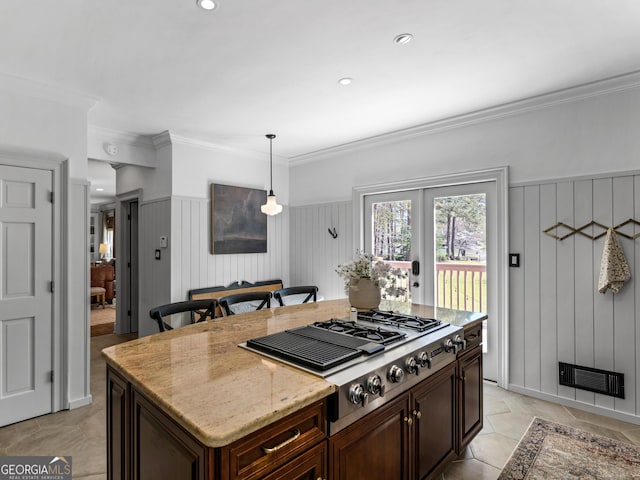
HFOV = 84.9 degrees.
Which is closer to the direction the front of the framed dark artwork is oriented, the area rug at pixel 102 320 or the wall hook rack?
the wall hook rack

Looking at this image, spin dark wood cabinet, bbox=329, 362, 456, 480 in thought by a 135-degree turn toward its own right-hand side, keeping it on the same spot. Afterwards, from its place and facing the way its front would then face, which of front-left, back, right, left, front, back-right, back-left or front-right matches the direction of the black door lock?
right

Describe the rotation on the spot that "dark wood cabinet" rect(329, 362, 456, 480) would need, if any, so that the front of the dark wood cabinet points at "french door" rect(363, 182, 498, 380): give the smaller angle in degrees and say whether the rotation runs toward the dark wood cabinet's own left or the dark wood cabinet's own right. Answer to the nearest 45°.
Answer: approximately 135° to the dark wood cabinet's own left

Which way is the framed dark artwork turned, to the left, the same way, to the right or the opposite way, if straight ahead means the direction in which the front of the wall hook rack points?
to the left

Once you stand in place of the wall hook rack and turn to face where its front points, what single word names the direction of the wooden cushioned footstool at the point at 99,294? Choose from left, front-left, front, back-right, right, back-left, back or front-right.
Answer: right

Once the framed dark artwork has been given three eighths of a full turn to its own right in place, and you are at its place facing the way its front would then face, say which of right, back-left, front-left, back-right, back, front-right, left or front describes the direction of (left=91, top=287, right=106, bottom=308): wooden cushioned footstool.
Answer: front-right

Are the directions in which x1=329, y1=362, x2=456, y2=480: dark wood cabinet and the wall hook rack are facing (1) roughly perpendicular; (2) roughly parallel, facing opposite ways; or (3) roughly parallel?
roughly perpendicular

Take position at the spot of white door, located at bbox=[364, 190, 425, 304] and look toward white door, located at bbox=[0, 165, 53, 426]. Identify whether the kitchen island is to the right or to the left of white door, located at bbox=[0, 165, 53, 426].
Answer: left

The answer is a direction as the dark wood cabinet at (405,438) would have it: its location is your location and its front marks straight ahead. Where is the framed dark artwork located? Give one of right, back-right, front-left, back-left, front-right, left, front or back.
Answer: back

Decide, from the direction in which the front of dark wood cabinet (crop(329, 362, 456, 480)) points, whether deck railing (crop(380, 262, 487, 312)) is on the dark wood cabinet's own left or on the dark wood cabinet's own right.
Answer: on the dark wood cabinet's own left

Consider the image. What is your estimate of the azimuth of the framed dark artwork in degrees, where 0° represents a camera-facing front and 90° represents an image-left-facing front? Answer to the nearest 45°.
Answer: approximately 315°

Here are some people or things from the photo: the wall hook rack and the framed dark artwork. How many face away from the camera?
0

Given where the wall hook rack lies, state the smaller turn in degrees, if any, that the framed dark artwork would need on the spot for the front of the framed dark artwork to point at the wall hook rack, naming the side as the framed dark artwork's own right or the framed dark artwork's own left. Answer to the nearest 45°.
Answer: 0° — it already faces it

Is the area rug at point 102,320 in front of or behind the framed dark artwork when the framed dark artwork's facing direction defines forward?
behind
